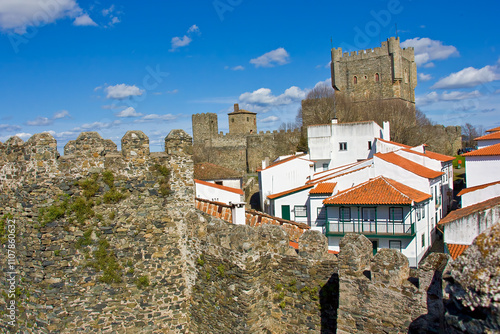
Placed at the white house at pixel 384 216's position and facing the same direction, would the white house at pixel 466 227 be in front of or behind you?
in front

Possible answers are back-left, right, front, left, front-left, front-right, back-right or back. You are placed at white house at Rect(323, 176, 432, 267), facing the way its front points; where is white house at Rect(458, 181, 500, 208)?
left

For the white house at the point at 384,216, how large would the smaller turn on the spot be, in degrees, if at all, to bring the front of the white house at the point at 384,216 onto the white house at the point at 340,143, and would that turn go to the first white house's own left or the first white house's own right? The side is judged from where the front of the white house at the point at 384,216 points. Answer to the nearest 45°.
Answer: approximately 180°

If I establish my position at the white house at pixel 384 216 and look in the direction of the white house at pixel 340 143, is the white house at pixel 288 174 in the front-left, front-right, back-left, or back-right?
front-left

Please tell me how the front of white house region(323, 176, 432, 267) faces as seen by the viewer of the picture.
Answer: facing the viewer

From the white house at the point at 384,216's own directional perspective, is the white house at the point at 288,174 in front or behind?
behind

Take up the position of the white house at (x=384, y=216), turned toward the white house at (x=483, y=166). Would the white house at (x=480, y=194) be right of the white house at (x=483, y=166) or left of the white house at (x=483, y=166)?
right

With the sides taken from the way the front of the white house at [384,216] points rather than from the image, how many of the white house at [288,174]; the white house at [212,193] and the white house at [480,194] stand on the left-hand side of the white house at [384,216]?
1

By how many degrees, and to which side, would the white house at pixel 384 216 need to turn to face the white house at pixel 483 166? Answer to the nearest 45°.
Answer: approximately 135° to its left
